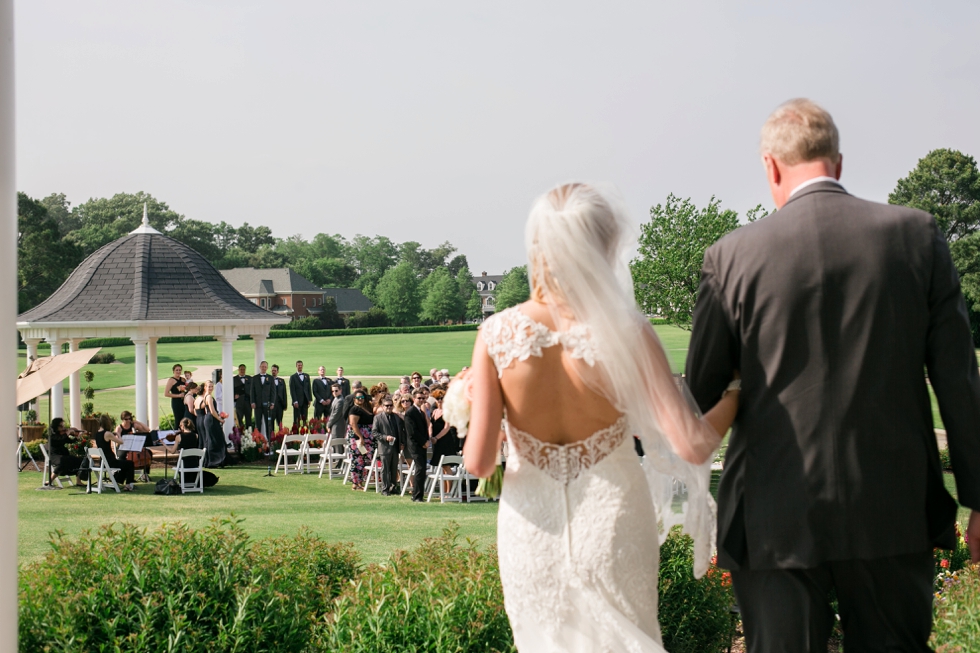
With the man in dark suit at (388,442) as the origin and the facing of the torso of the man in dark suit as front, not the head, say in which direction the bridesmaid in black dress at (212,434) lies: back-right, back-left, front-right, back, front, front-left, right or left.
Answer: back-right

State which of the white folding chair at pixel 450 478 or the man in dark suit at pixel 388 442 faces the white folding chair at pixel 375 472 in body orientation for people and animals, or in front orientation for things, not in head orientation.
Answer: the white folding chair at pixel 450 478

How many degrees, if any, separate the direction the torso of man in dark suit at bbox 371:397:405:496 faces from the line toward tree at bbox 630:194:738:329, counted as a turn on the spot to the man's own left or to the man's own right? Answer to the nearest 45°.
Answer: approximately 135° to the man's own left

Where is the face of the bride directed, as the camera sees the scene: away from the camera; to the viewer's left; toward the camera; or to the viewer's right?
away from the camera

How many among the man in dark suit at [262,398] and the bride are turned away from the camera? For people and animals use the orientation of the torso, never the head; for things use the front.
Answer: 1

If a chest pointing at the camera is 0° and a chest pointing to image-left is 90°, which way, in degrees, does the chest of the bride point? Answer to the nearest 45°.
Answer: approximately 180°

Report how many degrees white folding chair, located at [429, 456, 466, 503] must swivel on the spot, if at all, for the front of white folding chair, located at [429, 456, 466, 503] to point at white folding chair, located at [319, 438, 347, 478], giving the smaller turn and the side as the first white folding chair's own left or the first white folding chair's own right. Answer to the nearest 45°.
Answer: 0° — it already faces it

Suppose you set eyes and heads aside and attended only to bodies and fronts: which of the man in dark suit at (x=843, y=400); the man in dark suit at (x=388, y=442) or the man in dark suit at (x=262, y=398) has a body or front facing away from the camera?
the man in dark suit at (x=843, y=400)

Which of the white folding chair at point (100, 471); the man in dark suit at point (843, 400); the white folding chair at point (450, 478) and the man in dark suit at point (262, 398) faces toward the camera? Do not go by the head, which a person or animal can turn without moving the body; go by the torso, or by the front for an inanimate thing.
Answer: the man in dark suit at point (262, 398)

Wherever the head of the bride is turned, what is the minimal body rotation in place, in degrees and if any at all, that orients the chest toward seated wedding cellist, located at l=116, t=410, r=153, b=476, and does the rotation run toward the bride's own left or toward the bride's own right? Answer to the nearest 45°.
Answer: approximately 45° to the bride's own left

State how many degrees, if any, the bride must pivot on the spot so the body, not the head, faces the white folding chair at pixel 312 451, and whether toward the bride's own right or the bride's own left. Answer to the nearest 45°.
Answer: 0° — they already face it

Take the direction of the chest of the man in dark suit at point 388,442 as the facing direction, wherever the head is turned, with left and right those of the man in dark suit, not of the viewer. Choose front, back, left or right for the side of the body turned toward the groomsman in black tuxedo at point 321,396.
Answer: back
